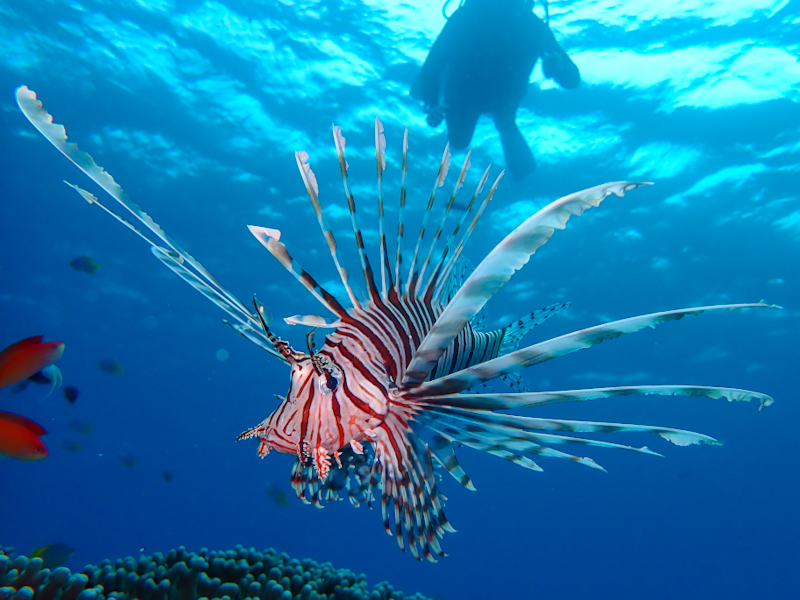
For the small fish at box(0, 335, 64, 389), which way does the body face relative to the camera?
to the viewer's right

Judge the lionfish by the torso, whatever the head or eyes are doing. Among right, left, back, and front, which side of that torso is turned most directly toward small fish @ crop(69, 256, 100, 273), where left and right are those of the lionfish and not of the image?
right

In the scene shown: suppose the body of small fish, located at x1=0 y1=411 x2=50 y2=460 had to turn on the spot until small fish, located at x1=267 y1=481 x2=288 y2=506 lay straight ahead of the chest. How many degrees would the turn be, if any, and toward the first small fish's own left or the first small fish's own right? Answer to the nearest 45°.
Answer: approximately 45° to the first small fish's own left

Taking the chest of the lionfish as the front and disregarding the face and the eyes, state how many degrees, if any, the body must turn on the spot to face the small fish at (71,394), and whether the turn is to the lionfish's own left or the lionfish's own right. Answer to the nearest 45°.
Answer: approximately 90° to the lionfish's own right

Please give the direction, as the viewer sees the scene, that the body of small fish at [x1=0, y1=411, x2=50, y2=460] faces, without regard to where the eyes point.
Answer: to the viewer's right
